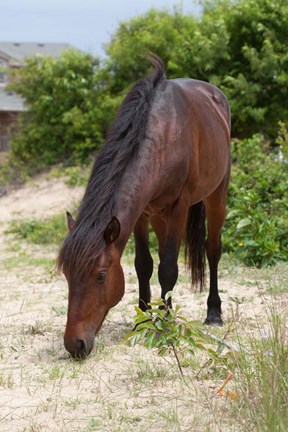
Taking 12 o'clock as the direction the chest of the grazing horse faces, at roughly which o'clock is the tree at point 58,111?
The tree is roughly at 4 o'clock from the grazing horse.

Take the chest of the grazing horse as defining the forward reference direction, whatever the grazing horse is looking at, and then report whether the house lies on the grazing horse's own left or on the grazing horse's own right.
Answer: on the grazing horse's own right

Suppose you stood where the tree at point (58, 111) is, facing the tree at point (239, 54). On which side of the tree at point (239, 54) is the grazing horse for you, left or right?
right

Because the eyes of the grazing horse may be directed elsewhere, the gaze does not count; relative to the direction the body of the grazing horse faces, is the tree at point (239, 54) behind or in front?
behind

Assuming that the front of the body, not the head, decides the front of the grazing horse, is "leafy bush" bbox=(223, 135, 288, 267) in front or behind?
behind

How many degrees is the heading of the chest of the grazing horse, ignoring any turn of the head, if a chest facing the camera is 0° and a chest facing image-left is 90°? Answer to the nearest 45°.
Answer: approximately 45°
